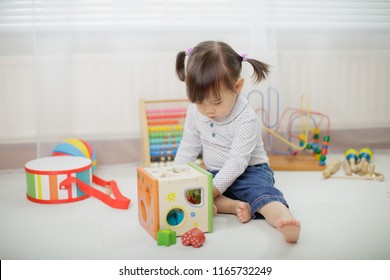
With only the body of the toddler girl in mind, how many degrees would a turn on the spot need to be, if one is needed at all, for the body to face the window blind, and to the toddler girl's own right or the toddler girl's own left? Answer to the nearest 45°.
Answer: approximately 135° to the toddler girl's own right

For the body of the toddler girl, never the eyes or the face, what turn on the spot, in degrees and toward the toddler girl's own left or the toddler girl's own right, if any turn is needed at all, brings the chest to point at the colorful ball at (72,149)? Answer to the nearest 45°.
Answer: approximately 90° to the toddler girl's own right

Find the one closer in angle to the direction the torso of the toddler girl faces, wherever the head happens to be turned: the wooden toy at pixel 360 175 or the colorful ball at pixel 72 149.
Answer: the colorful ball

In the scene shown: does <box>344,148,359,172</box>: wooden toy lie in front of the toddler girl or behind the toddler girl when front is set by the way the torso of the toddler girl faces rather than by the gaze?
behind

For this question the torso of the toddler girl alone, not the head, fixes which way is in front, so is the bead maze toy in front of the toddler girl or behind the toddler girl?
behind

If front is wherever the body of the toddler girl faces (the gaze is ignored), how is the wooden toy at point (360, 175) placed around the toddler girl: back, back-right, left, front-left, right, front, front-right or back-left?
back

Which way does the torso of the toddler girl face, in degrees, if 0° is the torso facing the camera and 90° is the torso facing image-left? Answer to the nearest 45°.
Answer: approximately 45°

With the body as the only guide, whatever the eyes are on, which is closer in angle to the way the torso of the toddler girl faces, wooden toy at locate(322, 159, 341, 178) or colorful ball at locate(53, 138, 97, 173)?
the colorful ball
